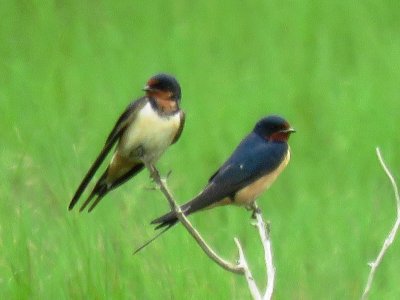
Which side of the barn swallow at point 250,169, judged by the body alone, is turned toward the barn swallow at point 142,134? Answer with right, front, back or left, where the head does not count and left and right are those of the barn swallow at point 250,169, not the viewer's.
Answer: back

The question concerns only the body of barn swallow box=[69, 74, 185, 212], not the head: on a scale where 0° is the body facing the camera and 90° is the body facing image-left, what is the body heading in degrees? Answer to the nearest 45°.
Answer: approximately 315°

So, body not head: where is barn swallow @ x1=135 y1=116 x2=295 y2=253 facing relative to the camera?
to the viewer's right

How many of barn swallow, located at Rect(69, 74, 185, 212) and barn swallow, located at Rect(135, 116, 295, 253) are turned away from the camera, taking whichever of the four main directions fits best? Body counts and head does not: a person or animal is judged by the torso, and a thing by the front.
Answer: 0
